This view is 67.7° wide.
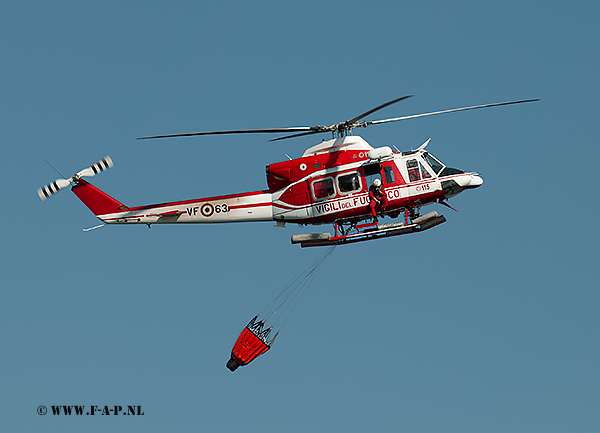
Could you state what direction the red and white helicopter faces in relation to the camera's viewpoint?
facing to the right of the viewer
